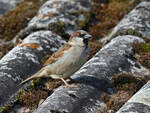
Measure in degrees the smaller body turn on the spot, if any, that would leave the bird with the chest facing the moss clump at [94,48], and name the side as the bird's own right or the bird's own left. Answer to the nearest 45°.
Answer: approximately 45° to the bird's own left

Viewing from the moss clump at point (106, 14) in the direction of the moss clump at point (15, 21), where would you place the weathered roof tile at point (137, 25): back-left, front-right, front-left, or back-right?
back-left

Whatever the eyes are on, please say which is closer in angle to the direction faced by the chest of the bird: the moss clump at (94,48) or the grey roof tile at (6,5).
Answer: the moss clump

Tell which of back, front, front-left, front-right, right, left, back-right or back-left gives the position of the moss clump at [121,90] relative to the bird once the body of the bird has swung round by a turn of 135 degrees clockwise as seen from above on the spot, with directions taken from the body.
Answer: left

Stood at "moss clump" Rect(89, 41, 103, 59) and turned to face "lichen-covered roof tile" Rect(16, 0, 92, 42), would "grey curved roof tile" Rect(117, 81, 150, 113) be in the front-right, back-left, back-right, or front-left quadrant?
back-left

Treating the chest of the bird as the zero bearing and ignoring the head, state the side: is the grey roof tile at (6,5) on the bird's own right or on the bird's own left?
on the bird's own left

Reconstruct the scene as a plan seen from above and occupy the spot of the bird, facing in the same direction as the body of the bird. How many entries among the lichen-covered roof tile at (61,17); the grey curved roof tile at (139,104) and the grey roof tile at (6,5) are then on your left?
2

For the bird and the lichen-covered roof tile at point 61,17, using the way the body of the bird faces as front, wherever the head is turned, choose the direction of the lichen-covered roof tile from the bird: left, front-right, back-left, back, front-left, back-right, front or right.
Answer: left

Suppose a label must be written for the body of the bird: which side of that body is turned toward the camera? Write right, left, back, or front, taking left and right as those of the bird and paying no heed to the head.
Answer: right

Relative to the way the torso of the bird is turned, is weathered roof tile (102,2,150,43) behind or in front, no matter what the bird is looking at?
in front
